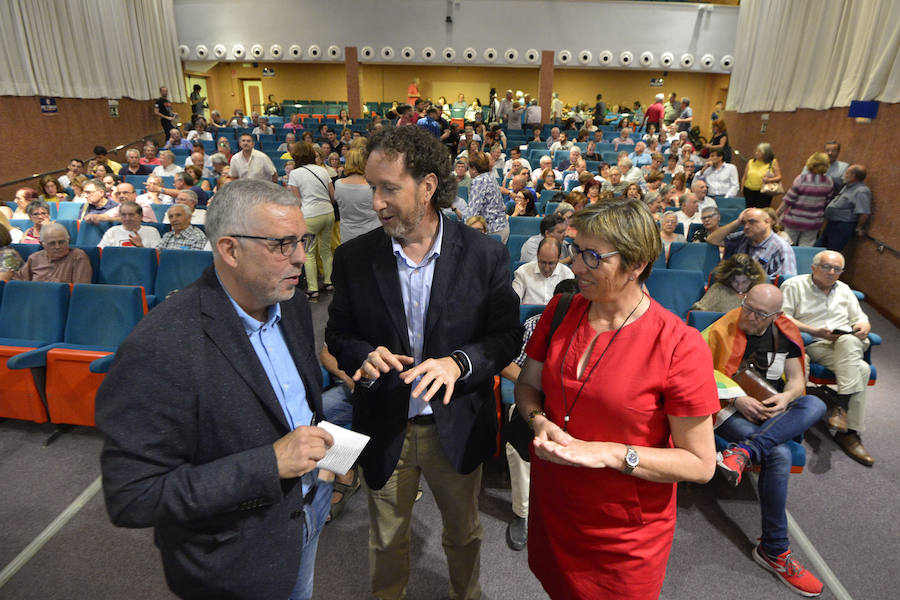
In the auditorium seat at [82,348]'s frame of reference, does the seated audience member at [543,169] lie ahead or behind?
behind

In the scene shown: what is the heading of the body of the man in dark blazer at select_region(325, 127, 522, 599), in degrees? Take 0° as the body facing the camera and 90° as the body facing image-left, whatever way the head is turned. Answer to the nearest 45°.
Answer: approximately 0°

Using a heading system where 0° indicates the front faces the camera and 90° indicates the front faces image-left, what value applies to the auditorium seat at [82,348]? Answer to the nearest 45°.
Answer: approximately 45°

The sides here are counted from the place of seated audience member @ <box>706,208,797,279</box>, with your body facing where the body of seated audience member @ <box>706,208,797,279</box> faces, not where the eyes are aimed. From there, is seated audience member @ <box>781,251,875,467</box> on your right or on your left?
on your left

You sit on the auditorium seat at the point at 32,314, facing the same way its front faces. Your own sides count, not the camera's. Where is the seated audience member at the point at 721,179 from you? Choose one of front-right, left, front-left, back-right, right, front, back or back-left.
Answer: back-left

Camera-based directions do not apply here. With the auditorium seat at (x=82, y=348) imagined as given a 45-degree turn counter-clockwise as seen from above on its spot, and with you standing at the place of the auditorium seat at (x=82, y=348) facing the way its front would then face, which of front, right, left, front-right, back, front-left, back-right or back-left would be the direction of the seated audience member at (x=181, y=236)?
back-left

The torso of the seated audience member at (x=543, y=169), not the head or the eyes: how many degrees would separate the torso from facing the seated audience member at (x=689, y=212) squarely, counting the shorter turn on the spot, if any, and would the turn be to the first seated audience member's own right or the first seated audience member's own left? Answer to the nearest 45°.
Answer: approximately 45° to the first seated audience member's own left

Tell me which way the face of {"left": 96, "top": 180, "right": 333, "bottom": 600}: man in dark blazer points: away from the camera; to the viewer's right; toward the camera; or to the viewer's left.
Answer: to the viewer's right
